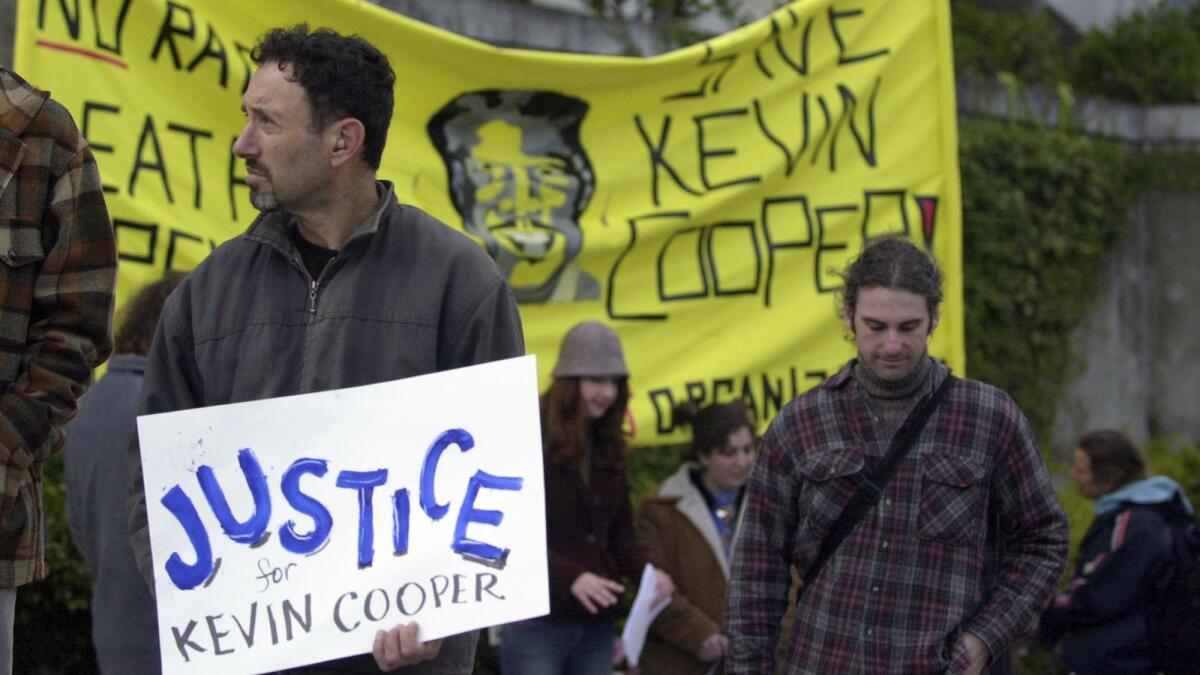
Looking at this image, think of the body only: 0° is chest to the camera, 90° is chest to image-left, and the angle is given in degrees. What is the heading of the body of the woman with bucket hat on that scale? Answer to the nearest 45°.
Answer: approximately 315°

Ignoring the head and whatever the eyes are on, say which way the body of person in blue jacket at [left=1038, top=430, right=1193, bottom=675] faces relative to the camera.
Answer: to the viewer's left

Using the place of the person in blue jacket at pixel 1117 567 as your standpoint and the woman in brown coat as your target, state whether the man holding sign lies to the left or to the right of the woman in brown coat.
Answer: left

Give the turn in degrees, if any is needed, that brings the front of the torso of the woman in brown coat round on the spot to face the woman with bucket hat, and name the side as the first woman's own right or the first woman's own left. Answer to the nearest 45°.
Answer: approximately 90° to the first woman's own right

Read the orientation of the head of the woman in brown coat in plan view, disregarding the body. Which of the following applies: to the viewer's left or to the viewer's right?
to the viewer's right

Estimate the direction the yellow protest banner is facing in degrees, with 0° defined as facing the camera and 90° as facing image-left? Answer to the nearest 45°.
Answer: approximately 0°

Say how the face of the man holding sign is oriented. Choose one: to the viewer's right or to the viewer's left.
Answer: to the viewer's left
